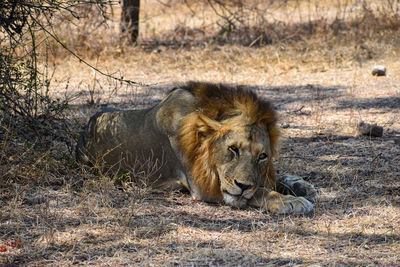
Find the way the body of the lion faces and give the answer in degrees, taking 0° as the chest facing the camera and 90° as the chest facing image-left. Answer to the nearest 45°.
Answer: approximately 315°
